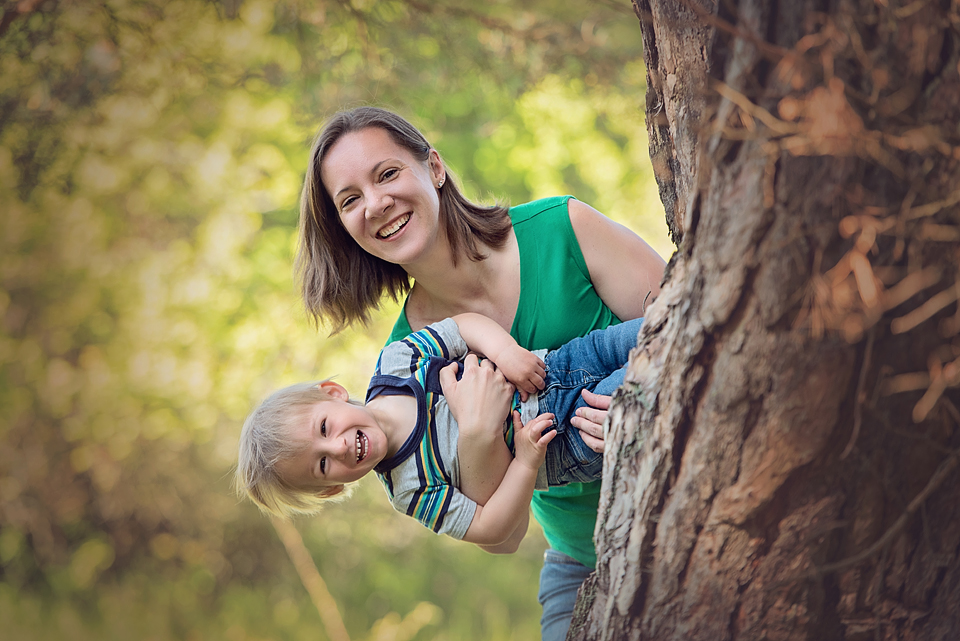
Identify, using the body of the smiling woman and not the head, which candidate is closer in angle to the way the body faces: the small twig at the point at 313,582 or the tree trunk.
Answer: the tree trunk

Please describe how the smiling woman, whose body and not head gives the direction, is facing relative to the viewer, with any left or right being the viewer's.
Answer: facing the viewer

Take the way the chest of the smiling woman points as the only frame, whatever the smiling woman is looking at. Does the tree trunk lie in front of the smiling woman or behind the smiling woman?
in front
